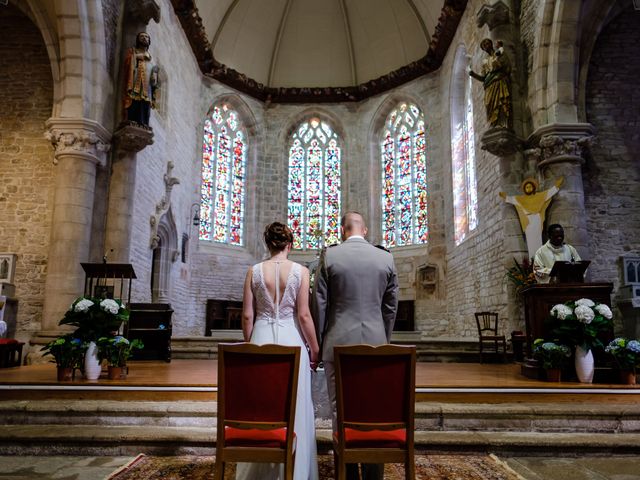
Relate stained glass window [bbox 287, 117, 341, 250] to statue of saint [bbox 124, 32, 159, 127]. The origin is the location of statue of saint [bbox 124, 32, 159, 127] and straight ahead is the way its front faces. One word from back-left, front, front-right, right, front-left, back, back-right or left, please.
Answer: left

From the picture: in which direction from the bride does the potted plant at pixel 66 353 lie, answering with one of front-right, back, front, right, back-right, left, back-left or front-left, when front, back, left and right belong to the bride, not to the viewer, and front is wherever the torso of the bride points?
front-left

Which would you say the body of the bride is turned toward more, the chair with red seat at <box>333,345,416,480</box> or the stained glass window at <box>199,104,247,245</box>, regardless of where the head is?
the stained glass window

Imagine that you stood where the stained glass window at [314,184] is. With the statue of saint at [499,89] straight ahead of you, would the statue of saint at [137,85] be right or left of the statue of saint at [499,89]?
right

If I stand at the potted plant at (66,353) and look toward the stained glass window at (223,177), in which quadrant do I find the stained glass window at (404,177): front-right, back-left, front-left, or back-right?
front-right

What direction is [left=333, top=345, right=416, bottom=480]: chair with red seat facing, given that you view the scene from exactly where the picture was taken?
facing away from the viewer

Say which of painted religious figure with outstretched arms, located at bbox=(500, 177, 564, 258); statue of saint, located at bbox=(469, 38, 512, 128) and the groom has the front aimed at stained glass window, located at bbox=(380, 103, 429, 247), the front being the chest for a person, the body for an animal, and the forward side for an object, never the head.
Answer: the groom

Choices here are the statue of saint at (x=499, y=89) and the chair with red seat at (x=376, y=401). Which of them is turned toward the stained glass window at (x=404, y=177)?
the chair with red seat

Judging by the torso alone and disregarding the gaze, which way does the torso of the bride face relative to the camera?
away from the camera

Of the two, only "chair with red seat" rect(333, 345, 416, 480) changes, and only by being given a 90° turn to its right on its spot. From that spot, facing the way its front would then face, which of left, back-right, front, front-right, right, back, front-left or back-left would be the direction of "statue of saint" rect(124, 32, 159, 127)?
back-left

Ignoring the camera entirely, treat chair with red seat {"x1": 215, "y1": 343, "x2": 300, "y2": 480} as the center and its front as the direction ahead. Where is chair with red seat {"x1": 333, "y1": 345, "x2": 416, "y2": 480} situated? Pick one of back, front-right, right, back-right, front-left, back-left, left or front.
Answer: right

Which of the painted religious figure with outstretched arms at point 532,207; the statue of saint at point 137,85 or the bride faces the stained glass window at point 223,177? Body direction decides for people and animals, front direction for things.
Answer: the bride

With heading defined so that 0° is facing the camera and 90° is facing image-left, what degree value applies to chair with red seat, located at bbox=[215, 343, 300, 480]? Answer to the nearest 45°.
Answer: approximately 180°

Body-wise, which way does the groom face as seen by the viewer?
away from the camera

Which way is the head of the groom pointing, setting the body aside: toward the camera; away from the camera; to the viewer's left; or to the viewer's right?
away from the camera

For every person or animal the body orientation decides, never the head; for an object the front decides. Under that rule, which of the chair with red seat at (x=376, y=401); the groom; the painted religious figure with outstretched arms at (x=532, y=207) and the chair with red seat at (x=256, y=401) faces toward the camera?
the painted religious figure with outstretched arms

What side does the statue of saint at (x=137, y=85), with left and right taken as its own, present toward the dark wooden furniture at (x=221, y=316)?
left

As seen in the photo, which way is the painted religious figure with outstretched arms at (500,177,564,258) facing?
toward the camera

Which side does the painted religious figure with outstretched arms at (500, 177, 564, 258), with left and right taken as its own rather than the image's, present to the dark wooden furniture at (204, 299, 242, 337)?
right
